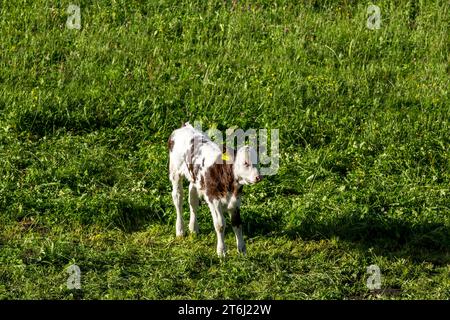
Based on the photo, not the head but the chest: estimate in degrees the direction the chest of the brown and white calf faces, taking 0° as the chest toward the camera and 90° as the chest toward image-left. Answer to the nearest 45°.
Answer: approximately 315°
